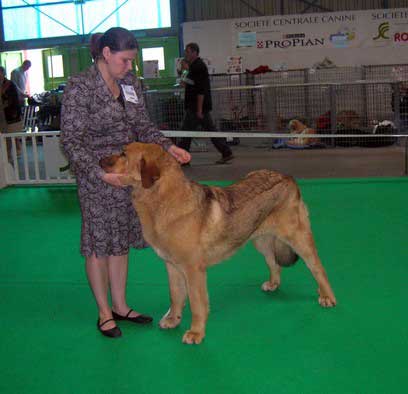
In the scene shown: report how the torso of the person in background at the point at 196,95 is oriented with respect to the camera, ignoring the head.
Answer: to the viewer's left

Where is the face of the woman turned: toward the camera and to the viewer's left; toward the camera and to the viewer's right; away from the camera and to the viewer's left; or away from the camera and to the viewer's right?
toward the camera and to the viewer's right

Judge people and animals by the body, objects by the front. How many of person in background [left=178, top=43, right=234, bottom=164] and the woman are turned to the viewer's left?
1

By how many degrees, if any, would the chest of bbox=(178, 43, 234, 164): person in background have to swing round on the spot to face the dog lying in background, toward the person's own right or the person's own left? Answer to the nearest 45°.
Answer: approximately 135° to the person's own right

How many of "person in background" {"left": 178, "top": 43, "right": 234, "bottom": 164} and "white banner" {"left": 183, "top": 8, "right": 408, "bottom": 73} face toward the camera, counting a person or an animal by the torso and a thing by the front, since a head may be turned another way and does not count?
1

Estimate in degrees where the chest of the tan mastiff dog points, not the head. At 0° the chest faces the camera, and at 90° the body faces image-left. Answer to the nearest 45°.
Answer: approximately 45°

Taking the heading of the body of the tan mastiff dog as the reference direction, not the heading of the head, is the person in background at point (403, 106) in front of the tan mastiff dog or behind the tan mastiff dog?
behind

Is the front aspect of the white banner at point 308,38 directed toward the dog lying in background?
yes

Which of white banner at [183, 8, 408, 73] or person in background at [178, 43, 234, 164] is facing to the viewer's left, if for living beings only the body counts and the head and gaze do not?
the person in background

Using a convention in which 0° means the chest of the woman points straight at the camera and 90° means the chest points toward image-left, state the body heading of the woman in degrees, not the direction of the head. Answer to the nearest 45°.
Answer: approximately 315°

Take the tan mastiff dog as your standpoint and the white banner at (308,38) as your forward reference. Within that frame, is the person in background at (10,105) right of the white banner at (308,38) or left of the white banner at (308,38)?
left

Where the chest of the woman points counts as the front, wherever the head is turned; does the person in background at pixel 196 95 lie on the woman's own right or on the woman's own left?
on the woman's own left

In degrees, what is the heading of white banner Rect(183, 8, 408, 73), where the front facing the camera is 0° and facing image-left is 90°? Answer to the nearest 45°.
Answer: approximately 0°
